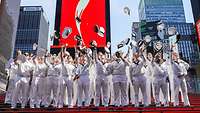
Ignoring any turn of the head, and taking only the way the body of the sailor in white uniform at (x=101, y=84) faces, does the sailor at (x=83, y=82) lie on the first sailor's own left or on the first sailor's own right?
on the first sailor's own right

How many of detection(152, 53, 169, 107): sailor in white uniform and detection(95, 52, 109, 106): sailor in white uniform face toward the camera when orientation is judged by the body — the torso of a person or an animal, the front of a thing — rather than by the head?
2

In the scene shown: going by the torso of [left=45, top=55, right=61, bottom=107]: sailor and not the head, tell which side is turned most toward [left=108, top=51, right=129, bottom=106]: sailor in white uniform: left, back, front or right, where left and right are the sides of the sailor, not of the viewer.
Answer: left

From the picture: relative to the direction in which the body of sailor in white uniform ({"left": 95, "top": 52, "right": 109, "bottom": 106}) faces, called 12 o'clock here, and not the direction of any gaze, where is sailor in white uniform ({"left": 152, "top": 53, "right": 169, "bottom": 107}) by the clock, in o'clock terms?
sailor in white uniform ({"left": 152, "top": 53, "right": 169, "bottom": 107}) is roughly at 9 o'clock from sailor in white uniform ({"left": 95, "top": 52, "right": 109, "bottom": 106}).

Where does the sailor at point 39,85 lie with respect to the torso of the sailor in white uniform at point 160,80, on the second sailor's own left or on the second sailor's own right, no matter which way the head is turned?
on the second sailor's own right

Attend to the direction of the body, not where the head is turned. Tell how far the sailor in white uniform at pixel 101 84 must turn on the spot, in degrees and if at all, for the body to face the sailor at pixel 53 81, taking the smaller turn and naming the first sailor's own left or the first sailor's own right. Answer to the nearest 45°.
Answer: approximately 90° to the first sailor's own right
